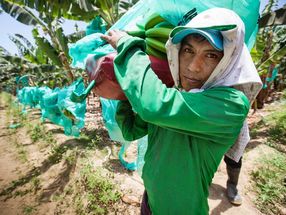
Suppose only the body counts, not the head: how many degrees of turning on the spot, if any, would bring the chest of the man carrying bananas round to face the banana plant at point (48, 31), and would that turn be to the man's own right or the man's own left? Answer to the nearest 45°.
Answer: approximately 90° to the man's own right

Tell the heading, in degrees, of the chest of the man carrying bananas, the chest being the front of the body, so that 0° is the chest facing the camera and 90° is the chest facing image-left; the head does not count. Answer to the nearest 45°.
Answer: approximately 45°
